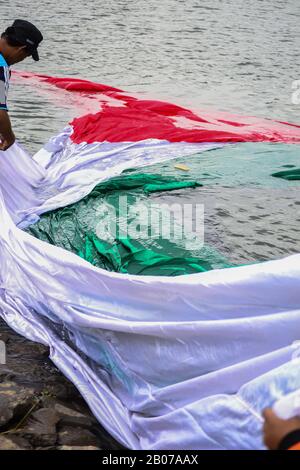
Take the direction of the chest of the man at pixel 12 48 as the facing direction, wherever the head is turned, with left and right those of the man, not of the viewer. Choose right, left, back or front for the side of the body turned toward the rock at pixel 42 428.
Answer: right

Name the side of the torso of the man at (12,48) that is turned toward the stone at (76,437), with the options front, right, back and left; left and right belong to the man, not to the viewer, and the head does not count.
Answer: right

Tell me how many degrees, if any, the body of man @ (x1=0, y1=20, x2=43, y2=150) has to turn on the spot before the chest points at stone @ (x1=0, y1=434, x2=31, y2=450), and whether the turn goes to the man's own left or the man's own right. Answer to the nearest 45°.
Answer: approximately 90° to the man's own right

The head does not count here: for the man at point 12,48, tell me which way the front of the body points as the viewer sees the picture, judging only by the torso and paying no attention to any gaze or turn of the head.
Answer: to the viewer's right

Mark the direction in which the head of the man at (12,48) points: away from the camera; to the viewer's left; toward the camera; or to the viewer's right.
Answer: to the viewer's right

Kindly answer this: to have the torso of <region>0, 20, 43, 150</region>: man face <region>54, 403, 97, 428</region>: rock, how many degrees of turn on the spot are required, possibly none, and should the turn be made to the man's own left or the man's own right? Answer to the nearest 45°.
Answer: approximately 90° to the man's own right

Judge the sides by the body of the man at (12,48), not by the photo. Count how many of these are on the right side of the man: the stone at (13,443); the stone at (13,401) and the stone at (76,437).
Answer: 3
